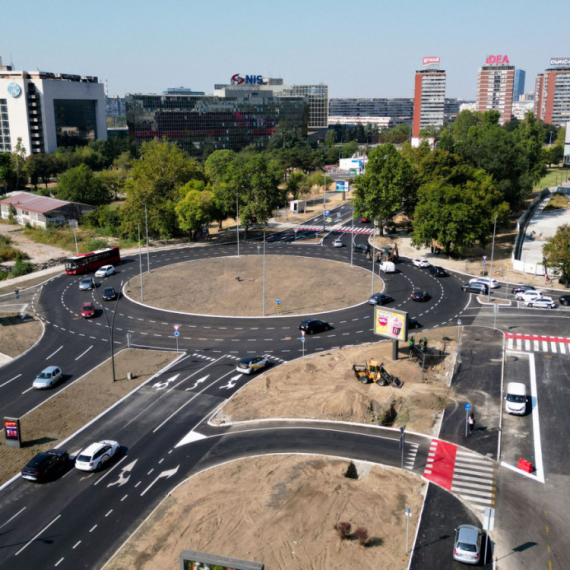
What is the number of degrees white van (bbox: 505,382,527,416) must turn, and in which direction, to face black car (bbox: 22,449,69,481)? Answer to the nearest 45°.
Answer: approximately 45° to its right

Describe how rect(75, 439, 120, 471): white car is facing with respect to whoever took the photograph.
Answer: facing away from the viewer and to the right of the viewer

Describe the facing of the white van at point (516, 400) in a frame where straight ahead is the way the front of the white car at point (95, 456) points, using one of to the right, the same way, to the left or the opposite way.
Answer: the opposite way

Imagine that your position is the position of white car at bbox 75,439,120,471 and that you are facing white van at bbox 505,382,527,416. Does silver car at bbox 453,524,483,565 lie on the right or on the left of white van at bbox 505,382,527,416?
right

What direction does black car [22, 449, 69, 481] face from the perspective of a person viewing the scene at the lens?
facing away from the viewer and to the right of the viewer

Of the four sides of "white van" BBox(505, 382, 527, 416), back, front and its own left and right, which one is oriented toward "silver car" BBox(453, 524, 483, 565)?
front

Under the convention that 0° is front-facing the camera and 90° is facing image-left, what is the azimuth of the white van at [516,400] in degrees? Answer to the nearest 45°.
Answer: approximately 0°

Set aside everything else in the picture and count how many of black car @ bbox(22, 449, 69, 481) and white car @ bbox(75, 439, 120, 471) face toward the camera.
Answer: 0

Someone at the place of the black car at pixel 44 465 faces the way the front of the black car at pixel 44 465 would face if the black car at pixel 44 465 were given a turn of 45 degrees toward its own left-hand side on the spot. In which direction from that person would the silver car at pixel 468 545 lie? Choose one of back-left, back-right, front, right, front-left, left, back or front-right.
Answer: back-right

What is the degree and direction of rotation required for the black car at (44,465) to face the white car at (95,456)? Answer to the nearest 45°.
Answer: approximately 45° to its right

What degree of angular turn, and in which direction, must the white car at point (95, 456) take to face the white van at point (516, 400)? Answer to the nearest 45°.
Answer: approximately 45° to its right

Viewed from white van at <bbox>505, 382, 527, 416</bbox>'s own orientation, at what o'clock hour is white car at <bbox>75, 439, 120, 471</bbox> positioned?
The white car is roughly at 2 o'clock from the white van.

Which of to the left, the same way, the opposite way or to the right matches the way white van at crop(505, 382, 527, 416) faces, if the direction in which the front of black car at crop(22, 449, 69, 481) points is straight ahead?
the opposite way

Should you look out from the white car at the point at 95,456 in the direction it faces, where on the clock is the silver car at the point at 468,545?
The silver car is roughly at 3 o'clock from the white car.

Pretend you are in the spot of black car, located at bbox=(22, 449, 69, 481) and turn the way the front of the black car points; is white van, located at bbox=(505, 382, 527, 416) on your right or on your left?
on your right
